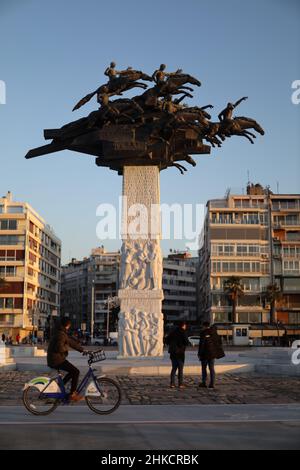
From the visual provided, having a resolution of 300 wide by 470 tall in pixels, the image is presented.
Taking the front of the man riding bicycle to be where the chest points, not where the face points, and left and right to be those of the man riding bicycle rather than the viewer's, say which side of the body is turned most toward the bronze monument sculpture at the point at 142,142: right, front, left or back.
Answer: left

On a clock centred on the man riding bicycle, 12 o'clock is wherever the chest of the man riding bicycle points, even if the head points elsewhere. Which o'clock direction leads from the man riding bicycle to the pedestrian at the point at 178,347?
The pedestrian is roughly at 10 o'clock from the man riding bicycle.

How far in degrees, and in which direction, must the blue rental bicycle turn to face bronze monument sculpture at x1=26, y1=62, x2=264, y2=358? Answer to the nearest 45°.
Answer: approximately 90° to its left

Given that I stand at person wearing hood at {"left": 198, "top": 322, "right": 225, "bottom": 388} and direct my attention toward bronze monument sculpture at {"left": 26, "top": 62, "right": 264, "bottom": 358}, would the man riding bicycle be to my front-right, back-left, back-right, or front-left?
back-left

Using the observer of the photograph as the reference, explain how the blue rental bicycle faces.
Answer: facing to the right of the viewer

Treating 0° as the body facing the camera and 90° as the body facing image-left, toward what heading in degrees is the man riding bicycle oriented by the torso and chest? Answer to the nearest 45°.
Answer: approximately 270°

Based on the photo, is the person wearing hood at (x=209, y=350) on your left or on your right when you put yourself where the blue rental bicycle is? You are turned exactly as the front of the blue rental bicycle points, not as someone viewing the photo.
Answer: on your left
